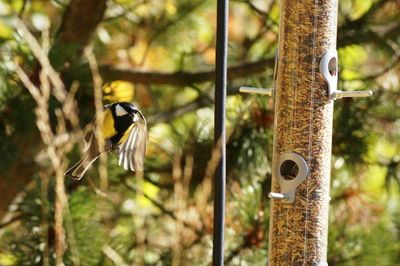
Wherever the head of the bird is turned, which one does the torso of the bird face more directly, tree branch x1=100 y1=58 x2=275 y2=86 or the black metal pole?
the black metal pole

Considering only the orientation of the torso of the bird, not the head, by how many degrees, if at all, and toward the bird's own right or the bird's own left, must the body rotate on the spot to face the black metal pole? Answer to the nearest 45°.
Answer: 0° — it already faces it

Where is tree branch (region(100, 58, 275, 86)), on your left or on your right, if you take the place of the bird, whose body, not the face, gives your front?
on your left

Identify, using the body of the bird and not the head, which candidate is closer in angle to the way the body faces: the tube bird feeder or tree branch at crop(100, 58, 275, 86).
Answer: the tube bird feeder

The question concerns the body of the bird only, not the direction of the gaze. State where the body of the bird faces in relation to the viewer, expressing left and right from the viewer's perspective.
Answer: facing the viewer and to the right of the viewer

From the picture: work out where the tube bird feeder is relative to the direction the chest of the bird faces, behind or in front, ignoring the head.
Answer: in front
